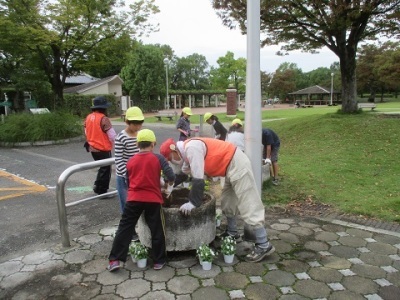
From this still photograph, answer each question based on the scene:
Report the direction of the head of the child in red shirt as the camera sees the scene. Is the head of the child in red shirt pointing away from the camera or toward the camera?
away from the camera

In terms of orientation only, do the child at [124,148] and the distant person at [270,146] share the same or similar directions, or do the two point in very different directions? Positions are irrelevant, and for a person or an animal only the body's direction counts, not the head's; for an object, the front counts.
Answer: very different directions

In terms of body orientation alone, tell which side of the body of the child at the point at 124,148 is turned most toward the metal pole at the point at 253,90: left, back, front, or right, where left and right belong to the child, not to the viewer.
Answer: front

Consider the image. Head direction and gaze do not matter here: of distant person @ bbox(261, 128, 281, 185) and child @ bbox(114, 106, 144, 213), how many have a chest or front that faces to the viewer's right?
1

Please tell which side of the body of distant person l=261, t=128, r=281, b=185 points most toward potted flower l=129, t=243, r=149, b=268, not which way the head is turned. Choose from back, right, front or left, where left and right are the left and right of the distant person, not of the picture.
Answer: left

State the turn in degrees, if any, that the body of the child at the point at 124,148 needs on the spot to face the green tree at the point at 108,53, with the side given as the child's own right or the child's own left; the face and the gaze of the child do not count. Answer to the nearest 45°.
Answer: approximately 90° to the child's own left

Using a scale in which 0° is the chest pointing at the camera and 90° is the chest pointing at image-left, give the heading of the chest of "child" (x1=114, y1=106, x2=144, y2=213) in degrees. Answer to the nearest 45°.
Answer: approximately 270°

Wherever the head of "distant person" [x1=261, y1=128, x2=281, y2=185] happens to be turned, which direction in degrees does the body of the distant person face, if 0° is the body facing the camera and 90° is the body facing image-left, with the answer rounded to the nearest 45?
approximately 90°

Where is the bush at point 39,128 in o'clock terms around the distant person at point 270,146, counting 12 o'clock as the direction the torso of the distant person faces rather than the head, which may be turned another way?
The bush is roughly at 1 o'clock from the distant person.

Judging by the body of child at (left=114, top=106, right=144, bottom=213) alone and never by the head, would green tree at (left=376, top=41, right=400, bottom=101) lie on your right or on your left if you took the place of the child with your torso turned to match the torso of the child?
on your left

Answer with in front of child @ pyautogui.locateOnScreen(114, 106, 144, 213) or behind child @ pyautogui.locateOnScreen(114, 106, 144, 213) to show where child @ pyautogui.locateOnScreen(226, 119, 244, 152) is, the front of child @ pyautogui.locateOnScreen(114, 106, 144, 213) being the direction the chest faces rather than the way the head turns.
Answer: in front
